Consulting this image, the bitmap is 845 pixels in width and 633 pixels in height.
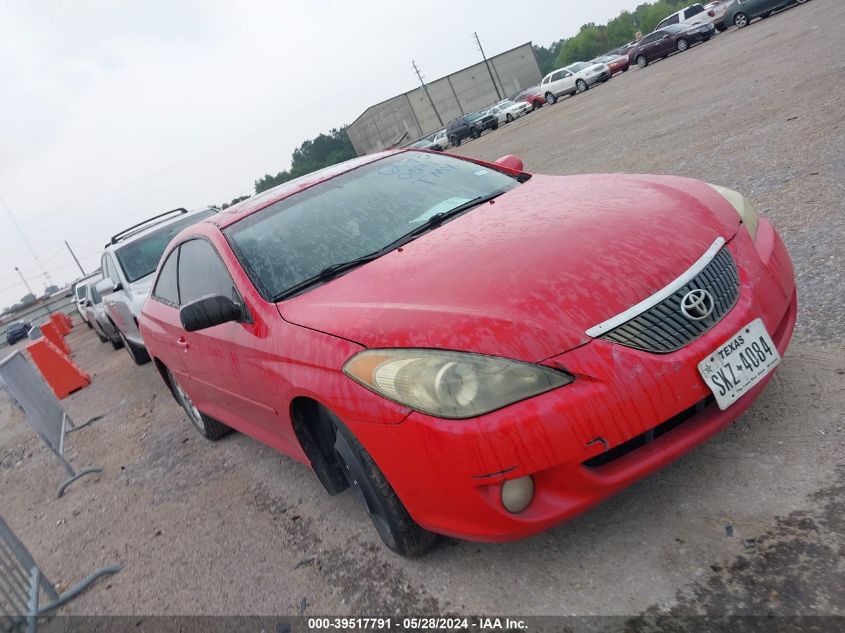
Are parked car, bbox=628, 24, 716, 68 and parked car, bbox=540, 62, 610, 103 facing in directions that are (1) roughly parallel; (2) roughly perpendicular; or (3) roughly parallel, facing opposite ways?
roughly parallel

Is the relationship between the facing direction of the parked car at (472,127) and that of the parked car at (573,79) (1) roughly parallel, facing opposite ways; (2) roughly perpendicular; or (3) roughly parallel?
roughly parallel

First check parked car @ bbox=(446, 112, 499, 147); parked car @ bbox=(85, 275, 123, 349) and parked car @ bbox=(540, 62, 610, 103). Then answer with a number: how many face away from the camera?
0

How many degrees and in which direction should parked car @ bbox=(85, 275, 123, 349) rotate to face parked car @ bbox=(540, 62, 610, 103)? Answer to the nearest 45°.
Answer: approximately 90° to its left

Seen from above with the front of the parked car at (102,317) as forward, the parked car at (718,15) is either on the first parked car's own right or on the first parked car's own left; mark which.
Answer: on the first parked car's own left

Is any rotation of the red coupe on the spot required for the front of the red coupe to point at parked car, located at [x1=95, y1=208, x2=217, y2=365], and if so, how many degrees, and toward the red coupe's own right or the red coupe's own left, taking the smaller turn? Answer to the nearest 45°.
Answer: approximately 180°

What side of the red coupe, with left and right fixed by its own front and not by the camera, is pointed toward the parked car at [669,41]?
left
